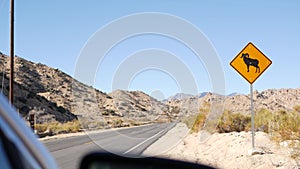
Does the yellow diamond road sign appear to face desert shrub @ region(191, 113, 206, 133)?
no

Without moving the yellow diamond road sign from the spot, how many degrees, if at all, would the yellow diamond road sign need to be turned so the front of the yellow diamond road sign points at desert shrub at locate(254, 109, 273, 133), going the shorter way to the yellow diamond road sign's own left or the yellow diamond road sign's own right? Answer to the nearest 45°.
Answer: approximately 180°

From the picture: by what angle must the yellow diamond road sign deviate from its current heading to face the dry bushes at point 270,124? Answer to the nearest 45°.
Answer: approximately 180°

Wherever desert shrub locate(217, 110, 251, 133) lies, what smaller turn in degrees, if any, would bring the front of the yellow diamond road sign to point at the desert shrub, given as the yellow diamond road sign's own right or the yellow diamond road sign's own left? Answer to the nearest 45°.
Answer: approximately 180°

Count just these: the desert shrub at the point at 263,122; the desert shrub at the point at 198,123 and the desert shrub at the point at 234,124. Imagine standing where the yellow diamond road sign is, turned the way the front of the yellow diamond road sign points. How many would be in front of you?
0

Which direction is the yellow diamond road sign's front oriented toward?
toward the camera

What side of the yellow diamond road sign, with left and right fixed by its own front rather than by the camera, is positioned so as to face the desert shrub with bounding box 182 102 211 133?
back

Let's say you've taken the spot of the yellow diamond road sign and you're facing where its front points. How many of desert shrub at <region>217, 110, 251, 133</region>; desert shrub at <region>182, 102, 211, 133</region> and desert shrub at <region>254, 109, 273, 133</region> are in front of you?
0
